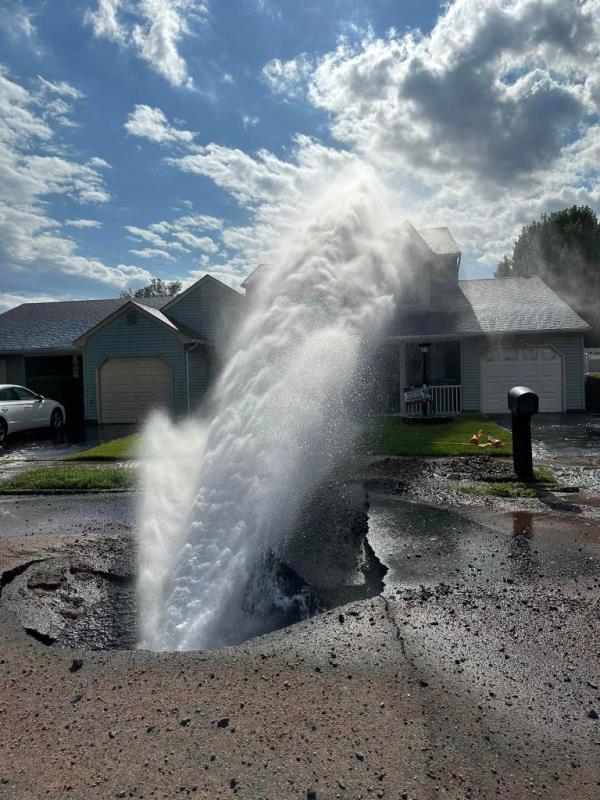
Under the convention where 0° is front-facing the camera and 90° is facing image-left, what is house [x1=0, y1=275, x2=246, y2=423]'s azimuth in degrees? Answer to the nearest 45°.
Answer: approximately 0°

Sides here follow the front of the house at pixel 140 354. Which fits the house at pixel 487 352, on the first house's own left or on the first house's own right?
on the first house's own left

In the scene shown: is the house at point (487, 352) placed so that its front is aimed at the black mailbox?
yes

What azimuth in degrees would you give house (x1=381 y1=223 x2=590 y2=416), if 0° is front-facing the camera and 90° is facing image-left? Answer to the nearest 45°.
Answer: approximately 0°

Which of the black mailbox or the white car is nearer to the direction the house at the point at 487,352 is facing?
the black mailbox

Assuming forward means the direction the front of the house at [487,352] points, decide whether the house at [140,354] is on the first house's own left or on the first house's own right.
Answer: on the first house's own right

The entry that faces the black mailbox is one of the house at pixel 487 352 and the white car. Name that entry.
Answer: the house

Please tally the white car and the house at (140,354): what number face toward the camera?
1

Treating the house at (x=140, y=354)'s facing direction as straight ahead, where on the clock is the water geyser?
The water geyser is roughly at 12 o'clock from the house.

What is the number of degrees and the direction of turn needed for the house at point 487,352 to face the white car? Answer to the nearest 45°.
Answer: approximately 45° to its right

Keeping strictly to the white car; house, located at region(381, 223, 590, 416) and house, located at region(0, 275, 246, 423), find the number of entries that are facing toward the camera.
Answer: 2
